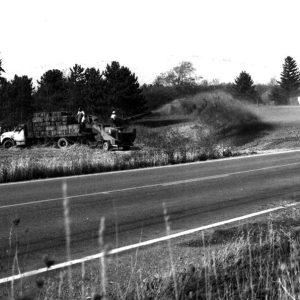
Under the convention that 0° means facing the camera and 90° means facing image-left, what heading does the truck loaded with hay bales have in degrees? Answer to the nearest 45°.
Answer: approximately 90°
